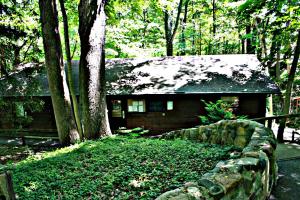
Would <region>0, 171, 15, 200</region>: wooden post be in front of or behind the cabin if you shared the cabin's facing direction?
in front

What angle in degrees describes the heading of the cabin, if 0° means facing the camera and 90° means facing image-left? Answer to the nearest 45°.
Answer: approximately 0°

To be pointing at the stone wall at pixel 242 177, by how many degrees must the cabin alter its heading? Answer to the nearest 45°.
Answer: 0° — it already faces it
